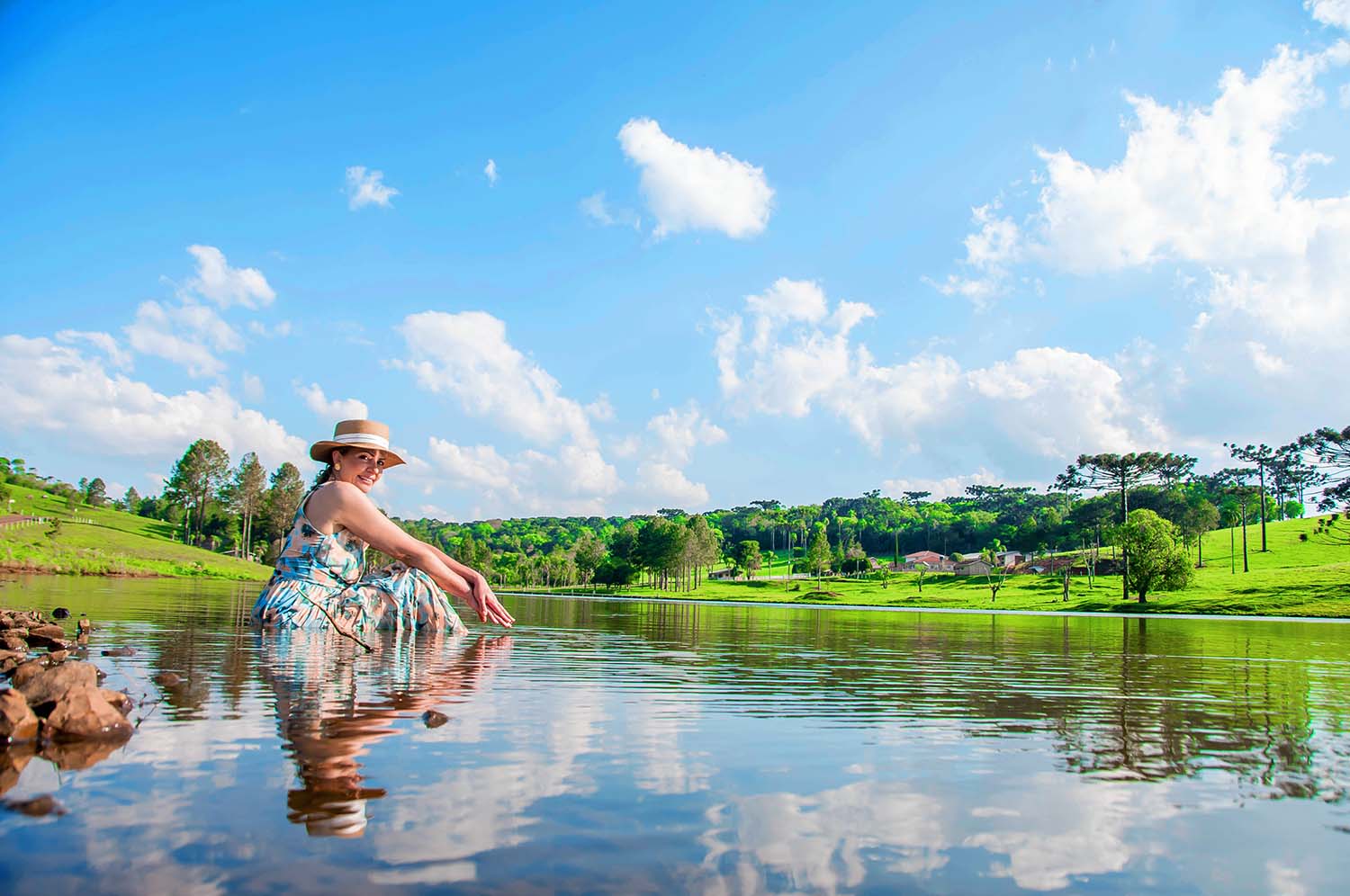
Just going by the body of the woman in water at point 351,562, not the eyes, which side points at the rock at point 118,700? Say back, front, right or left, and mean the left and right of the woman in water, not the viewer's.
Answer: right

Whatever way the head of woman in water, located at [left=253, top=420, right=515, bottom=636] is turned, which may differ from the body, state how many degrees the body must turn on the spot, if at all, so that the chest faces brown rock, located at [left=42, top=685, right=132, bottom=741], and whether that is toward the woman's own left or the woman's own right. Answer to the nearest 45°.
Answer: approximately 90° to the woman's own right

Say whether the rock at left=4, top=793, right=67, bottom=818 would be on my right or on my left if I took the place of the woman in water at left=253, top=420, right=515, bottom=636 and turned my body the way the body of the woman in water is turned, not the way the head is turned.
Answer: on my right

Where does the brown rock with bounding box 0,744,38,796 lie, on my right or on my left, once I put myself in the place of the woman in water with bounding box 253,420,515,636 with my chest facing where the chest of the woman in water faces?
on my right

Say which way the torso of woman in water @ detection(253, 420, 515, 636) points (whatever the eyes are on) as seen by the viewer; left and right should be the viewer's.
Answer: facing to the right of the viewer
